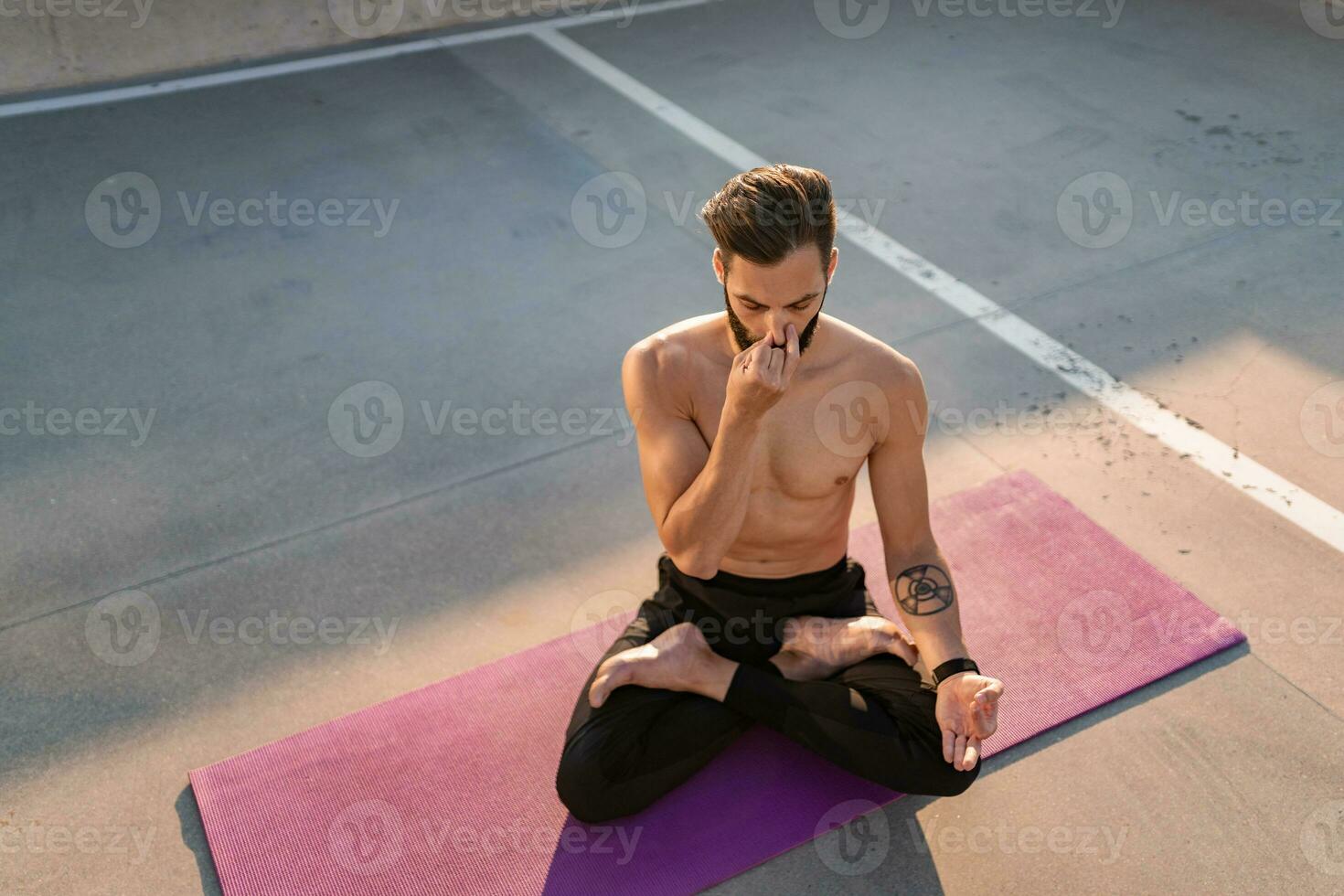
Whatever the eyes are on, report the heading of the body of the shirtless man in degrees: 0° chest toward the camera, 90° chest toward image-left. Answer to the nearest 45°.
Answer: approximately 0°
